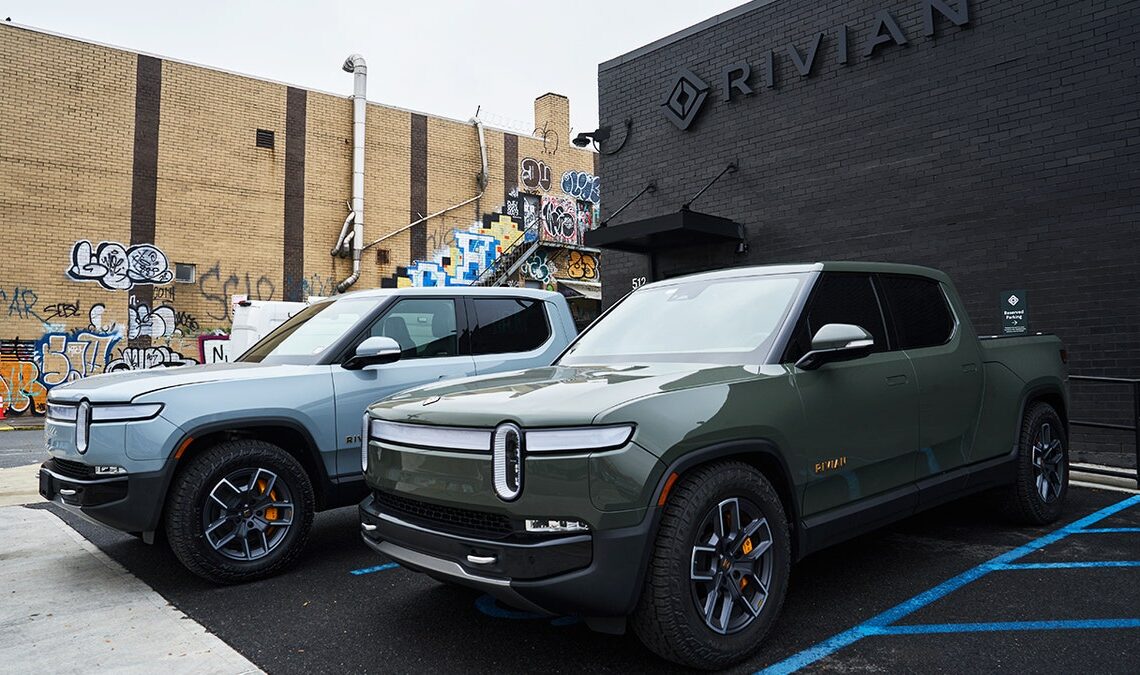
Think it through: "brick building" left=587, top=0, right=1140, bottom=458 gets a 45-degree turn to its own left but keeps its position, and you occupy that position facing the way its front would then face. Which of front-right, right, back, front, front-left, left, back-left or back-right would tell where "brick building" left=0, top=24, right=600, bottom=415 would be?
right

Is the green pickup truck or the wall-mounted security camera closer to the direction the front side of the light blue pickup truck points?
the green pickup truck

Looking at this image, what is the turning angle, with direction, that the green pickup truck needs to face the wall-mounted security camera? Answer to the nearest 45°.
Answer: approximately 135° to its right

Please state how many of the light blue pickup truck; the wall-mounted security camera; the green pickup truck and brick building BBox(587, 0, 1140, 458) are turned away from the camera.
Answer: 0

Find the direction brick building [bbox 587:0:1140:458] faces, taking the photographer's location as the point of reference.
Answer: facing the viewer and to the left of the viewer

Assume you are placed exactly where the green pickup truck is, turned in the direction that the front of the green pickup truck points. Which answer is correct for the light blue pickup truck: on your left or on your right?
on your right

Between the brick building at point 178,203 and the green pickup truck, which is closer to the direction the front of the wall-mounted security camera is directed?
the brick building

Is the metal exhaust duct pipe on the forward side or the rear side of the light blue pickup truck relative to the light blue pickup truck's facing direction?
on the rear side

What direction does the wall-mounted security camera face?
to the viewer's left

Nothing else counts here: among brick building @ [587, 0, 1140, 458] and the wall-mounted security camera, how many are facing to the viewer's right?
0

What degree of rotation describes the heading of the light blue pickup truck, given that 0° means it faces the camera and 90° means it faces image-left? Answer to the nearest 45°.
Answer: approximately 45°

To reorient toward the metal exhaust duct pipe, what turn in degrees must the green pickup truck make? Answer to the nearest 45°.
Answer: approximately 90° to its right

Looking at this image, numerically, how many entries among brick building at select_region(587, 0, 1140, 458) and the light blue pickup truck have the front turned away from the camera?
0

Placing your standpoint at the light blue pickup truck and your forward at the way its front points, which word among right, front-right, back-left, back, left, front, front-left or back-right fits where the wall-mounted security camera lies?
back
